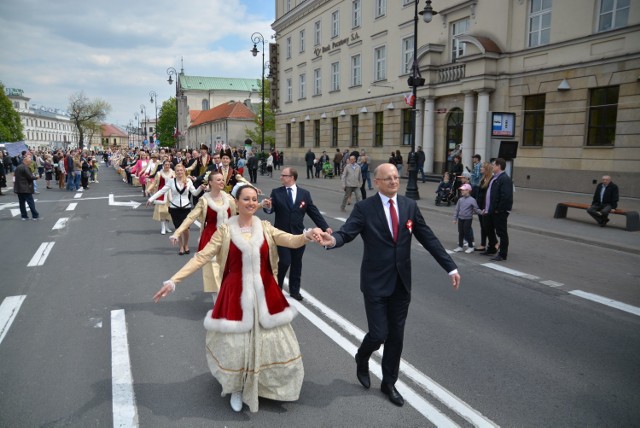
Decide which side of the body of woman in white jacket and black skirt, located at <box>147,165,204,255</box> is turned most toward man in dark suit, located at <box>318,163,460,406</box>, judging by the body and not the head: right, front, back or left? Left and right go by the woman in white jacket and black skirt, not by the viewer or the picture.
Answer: front

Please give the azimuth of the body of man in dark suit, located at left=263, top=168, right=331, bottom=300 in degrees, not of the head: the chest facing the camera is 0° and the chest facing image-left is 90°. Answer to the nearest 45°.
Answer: approximately 0°

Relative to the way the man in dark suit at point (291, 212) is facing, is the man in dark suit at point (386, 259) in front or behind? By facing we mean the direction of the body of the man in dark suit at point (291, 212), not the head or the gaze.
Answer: in front

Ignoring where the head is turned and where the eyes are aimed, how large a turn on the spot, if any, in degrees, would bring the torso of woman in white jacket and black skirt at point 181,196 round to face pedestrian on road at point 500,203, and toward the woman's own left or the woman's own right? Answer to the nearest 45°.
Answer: approximately 90° to the woman's own left

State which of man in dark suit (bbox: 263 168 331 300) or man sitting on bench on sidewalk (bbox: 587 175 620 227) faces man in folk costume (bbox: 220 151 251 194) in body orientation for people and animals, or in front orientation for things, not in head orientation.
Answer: the man sitting on bench on sidewalk

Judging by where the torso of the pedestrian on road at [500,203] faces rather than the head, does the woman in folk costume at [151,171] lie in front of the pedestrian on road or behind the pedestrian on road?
in front

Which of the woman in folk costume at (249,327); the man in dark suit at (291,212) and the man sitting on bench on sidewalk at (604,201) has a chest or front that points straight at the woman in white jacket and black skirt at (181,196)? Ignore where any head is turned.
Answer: the man sitting on bench on sidewalk

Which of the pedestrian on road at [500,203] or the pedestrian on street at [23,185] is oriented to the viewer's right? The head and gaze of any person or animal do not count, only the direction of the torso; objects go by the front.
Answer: the pedestrian on street at [23,185]

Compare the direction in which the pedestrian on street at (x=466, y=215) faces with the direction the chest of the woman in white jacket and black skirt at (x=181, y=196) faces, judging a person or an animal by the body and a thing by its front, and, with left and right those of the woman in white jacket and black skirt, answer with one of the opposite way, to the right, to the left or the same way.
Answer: to the right

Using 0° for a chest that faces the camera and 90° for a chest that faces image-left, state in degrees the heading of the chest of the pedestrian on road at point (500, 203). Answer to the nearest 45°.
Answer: approximately 90°

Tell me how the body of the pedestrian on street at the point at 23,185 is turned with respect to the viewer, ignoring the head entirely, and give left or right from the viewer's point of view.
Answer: facing to the right of the viewer

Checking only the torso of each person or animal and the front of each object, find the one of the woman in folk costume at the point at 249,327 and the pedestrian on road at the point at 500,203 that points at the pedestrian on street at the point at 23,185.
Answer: the pedestrian on road at the point at 500,203

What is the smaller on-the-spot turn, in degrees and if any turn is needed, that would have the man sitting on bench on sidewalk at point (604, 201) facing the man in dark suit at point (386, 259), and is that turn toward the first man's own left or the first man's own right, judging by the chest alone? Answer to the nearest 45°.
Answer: approximately 45° to the first man's own left
